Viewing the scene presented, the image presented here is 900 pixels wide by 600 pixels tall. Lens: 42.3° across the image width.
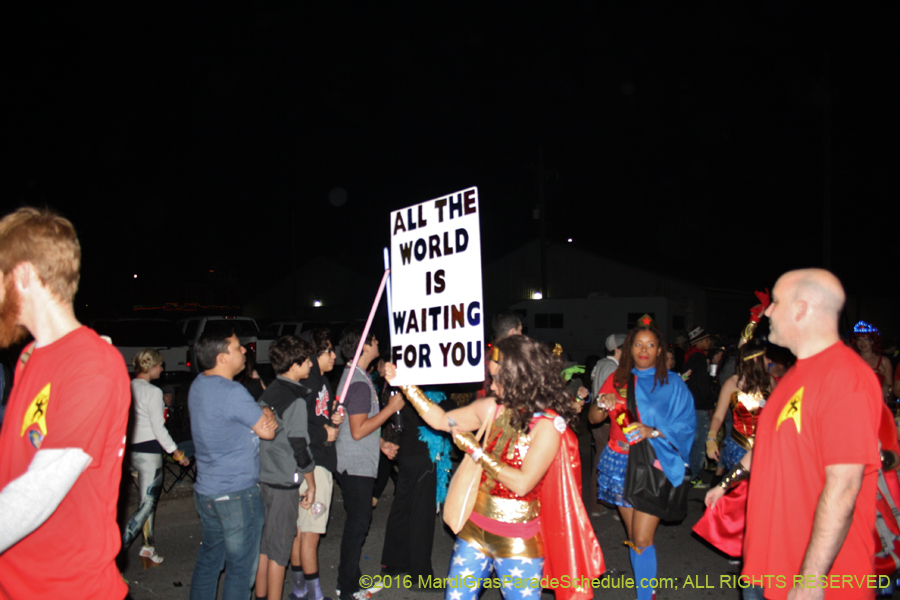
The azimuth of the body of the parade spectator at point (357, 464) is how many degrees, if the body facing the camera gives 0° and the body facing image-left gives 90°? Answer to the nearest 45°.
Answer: approximately 270°

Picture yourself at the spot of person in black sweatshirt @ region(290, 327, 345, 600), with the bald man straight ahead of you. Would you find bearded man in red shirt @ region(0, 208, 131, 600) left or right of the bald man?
right

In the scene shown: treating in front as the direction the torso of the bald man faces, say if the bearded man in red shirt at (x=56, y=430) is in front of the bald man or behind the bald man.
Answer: in front

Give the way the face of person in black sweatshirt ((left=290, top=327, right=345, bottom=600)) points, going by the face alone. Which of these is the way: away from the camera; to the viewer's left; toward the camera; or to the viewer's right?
to the viewer's right

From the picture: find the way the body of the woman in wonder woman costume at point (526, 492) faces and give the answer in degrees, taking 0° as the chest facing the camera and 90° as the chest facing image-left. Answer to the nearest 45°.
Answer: approximately 45°

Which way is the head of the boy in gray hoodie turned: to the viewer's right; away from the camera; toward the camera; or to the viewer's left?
to the viewer's right

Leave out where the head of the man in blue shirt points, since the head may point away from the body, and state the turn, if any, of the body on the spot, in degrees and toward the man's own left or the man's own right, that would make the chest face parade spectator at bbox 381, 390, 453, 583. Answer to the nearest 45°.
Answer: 0° — they already face them

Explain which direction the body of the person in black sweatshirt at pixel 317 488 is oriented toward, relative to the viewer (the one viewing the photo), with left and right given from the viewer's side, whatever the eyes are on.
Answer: facing to the right of the viewer
